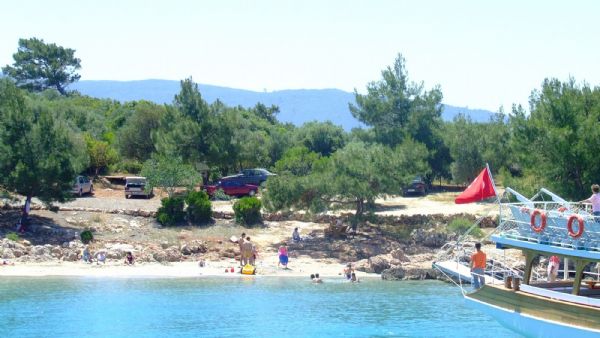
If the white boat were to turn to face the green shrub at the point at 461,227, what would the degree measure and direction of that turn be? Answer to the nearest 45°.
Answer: approximately 45° to its right

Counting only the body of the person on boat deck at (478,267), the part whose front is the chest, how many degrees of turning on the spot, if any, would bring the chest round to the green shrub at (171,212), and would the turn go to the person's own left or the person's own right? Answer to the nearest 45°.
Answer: approximately 45° to the person's own left

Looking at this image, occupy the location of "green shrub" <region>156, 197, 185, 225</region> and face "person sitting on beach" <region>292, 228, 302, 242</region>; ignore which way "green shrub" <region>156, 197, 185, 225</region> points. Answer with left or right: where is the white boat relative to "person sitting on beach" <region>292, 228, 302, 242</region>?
right

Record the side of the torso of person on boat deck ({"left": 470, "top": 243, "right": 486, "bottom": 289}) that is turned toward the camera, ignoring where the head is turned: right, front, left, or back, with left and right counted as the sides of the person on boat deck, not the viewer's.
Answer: back

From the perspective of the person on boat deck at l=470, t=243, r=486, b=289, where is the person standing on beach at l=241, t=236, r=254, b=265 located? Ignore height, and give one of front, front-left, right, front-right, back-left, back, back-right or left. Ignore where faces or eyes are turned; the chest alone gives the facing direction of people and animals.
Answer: front-left

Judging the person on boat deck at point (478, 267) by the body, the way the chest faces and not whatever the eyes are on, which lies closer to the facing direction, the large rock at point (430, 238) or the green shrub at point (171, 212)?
the large rock

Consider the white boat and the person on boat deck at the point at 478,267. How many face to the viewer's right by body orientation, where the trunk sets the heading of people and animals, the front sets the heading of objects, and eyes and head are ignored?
0

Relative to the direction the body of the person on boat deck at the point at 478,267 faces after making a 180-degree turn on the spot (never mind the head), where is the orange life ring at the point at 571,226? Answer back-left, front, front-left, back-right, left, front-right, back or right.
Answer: front-left

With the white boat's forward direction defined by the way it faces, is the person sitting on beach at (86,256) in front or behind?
in front

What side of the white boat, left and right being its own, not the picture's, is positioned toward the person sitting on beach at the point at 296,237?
front
